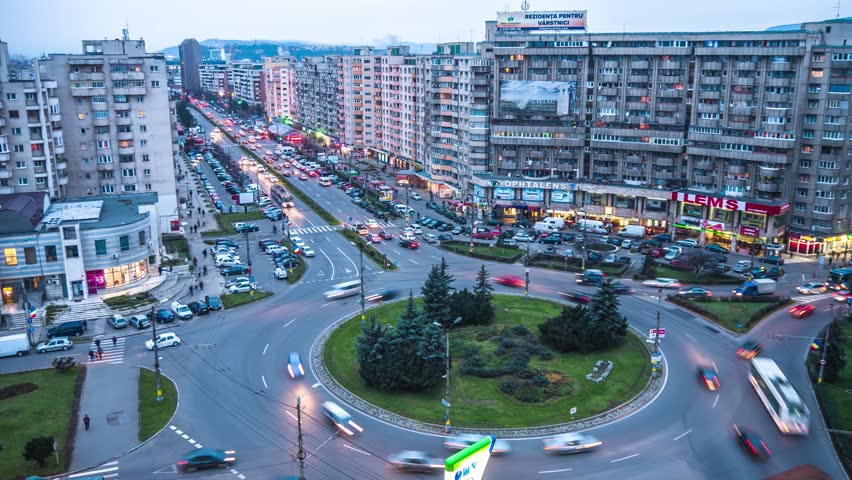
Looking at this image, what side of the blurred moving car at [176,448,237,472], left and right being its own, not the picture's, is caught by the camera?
right

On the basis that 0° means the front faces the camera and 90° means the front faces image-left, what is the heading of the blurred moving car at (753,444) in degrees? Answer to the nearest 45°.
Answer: approximately 135°

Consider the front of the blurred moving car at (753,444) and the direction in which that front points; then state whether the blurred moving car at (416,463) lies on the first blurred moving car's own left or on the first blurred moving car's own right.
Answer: on the first blurred moving car's own left

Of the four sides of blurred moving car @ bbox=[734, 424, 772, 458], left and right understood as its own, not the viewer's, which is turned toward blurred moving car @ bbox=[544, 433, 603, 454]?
left

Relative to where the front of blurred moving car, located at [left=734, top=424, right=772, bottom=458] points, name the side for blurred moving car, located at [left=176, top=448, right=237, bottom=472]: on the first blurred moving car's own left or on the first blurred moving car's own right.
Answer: on the first blurred moving car's own left

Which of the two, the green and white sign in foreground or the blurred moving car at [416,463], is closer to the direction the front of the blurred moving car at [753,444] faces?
the blurred moving car

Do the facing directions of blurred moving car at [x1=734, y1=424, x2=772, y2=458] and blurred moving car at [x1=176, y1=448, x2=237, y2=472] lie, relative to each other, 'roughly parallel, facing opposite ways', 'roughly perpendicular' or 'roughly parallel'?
roughly perpendicular
